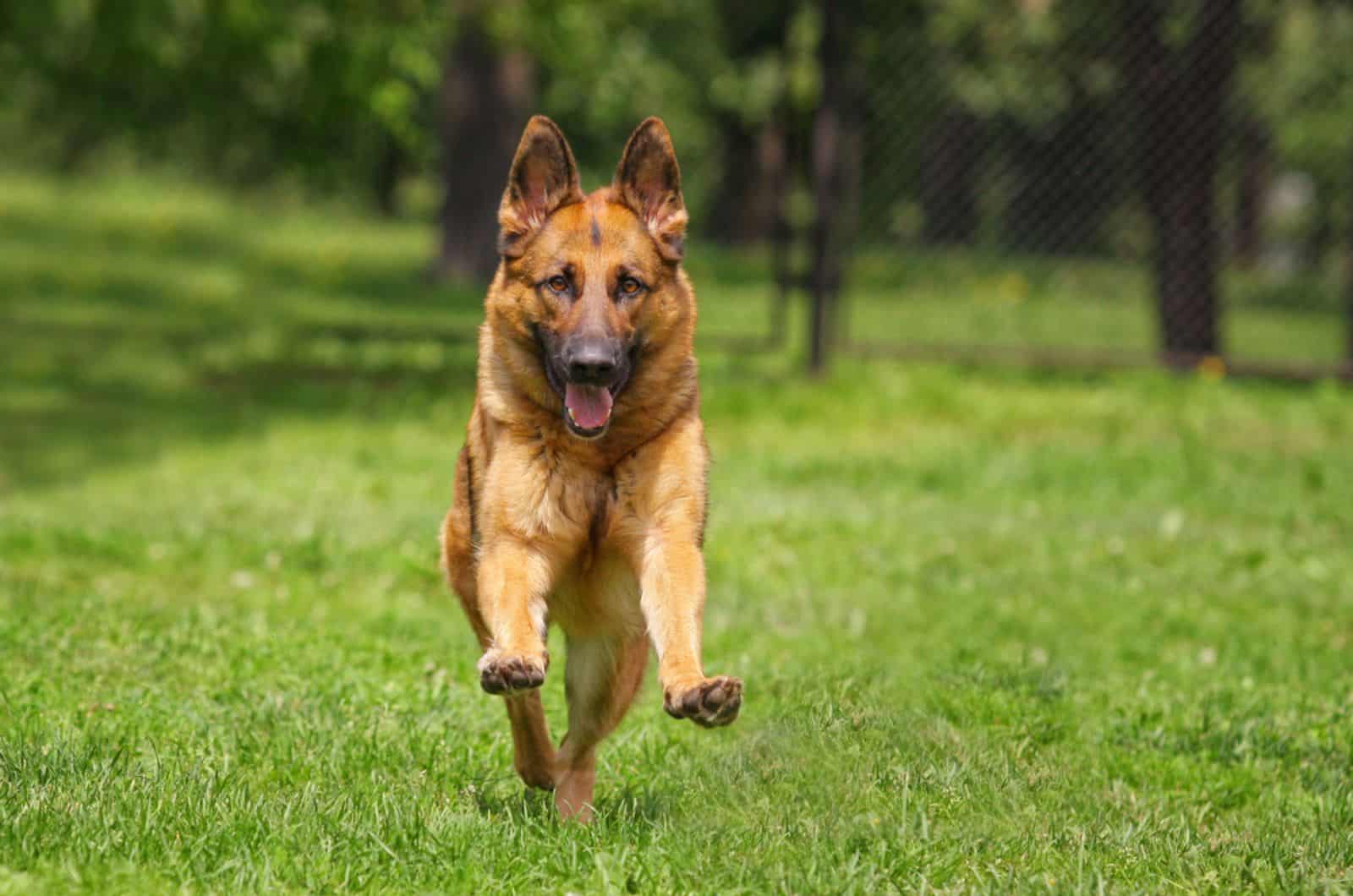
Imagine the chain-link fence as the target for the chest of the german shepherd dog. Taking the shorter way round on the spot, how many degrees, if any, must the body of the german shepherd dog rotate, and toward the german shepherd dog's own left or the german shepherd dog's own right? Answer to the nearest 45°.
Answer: approximately 180°

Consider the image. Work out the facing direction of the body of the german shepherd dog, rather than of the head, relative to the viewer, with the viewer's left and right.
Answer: facing the viewer
